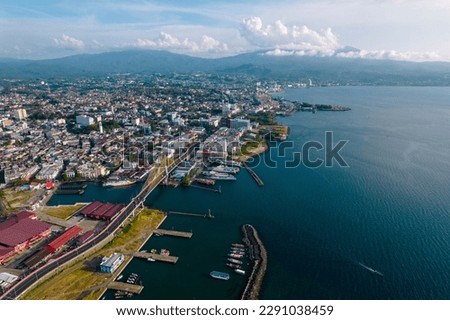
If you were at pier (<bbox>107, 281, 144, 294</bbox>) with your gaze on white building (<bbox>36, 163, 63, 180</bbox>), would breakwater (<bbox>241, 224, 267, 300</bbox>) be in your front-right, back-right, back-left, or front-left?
back-right

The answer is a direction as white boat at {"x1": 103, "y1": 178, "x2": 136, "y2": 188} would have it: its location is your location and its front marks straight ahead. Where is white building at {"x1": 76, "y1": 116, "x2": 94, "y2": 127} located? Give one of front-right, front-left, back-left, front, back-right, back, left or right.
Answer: left

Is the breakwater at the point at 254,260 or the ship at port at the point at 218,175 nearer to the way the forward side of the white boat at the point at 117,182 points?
the ship at port

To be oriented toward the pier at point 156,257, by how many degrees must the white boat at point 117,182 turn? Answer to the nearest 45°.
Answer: approximately 90° to its right

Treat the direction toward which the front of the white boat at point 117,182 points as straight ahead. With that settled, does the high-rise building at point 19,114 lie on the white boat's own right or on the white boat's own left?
on the white boat's own left

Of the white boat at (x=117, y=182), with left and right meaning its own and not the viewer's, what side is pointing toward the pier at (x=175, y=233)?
right

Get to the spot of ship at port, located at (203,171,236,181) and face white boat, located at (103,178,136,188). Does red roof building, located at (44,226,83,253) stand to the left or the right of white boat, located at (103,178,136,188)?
left

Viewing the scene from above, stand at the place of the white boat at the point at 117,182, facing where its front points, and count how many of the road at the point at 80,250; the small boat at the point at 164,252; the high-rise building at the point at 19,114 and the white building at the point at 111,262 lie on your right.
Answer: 3

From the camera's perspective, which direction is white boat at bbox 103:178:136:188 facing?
to the viewer's right

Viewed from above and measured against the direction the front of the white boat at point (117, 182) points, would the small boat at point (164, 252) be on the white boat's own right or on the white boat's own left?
on the white boat's own right
